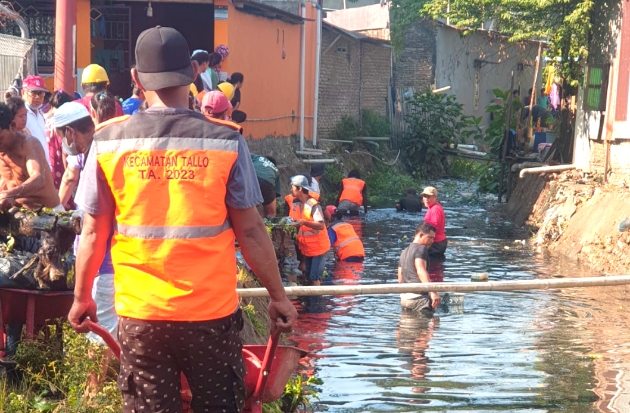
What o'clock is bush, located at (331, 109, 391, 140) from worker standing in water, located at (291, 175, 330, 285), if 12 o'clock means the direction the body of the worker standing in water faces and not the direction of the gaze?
The bush is roughly at 3 o'clock from the worker standing in water.

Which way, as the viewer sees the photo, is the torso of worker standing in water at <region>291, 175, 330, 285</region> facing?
to the viewer's left

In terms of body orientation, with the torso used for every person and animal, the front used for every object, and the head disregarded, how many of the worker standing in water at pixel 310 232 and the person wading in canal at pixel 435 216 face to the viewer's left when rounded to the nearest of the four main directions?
2

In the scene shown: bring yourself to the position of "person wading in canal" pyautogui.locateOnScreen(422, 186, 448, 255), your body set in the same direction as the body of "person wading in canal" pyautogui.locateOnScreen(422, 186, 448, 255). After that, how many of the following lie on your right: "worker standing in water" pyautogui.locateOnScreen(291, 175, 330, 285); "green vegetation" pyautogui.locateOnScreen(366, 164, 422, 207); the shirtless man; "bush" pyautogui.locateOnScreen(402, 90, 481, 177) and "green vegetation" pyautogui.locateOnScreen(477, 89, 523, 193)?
3

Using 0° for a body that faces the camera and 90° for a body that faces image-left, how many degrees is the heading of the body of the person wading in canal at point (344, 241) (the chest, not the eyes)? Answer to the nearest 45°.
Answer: approximately 135°

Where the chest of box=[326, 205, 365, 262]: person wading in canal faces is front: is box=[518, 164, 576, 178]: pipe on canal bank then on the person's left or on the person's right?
on the person's right

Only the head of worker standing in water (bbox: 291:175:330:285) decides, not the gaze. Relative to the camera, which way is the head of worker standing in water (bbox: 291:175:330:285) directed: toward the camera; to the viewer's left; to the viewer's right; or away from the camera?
to the viewer's left

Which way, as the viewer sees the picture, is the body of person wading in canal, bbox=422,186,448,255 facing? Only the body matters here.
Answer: to the viewer's left
